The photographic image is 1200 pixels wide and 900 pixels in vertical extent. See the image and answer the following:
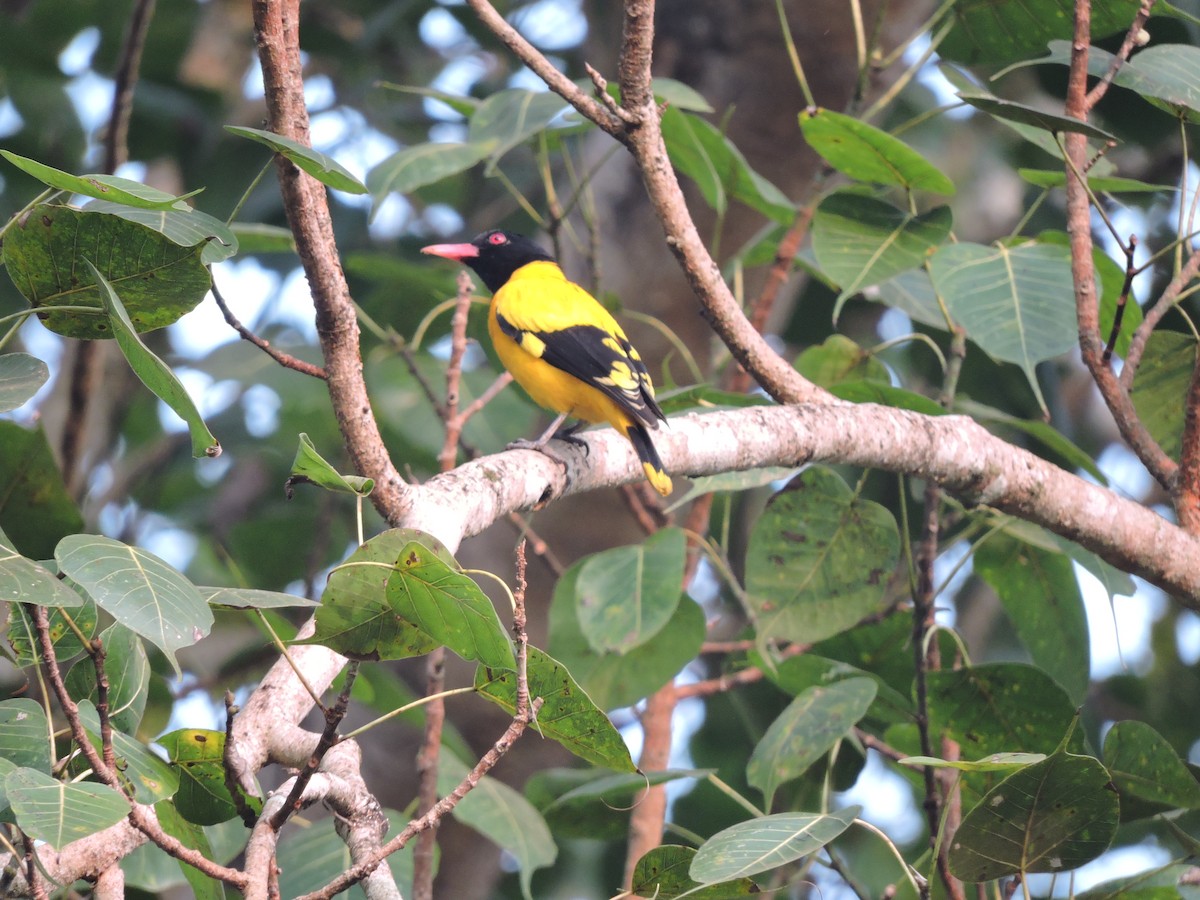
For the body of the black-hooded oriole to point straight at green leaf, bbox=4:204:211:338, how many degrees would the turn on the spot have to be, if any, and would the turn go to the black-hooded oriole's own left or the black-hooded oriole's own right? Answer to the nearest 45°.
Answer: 0° — it already faces it

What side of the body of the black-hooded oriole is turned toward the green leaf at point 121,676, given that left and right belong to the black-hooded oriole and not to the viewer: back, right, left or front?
front

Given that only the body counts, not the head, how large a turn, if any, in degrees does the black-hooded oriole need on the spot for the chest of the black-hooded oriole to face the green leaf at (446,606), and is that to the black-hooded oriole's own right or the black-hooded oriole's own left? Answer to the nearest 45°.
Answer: approximately 90° to the black-hooded oriole's own left

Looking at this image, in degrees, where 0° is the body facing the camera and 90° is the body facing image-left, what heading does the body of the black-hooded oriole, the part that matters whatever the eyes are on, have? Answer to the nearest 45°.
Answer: approximately 90°

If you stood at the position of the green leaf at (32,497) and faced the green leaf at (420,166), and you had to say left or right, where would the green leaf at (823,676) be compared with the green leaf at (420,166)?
right
